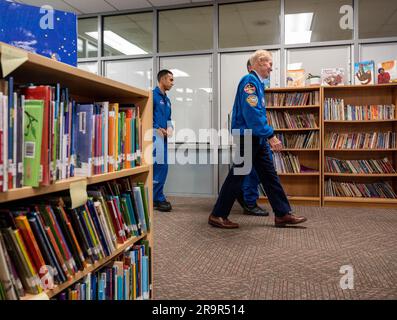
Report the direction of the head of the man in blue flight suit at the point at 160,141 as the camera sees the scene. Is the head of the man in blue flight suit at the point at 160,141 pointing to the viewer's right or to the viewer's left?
to the viewer's right

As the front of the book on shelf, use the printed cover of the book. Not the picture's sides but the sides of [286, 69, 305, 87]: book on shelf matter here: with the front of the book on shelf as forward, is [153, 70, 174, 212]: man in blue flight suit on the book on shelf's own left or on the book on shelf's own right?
on the book on shelf's own right

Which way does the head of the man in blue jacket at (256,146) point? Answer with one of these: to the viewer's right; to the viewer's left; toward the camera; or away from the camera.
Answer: to the viewer's right

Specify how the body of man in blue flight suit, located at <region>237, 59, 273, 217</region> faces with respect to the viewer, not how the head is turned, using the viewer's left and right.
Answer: facing to the right of the viewer

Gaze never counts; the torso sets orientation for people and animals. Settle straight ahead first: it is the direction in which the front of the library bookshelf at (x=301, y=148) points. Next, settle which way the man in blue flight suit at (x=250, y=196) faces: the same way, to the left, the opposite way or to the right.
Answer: to the left

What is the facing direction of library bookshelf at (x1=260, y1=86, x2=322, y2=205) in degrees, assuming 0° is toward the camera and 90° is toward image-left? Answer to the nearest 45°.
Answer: approximately 0°

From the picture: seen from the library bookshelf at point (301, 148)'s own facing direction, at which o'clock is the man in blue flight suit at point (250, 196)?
The man in blue flight suit is roughly at 1 o'clock from the library bookshelf.

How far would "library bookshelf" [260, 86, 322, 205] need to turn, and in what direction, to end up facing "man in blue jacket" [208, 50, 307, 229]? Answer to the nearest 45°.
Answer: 0° — it already faces them

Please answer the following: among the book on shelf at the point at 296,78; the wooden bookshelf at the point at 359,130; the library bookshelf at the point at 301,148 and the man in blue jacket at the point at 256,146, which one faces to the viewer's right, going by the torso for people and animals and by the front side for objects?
the man in blue jacket
